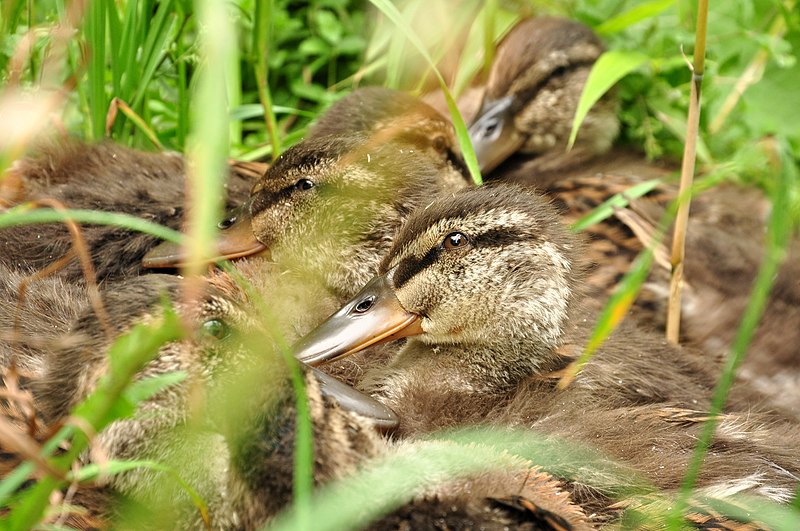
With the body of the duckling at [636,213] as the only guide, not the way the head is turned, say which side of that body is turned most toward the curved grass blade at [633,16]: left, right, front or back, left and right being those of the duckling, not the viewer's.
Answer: right

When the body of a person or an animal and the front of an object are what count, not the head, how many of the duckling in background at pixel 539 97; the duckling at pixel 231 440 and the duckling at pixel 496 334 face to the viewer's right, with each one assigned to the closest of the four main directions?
1

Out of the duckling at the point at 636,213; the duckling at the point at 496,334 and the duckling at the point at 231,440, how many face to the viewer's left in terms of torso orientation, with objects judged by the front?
2

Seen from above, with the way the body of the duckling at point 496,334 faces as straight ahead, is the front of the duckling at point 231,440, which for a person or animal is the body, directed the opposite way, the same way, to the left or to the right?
the opposite way

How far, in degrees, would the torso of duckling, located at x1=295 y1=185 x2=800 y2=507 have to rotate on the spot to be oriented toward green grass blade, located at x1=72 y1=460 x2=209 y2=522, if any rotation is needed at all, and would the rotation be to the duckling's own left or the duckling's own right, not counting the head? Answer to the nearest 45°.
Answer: approximately 45° to the duckling's own left

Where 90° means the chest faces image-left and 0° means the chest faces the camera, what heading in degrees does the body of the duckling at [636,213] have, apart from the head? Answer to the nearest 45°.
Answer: approximately 90°

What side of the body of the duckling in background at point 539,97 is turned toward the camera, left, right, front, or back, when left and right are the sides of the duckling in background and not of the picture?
left

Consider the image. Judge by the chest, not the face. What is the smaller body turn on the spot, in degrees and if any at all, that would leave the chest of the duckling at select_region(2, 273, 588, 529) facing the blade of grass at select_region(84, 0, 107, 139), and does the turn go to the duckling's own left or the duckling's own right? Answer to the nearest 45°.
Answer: approximately 90° to the duckling's own left

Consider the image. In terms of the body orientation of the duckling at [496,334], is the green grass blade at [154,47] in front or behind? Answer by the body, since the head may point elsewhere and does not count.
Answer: in front

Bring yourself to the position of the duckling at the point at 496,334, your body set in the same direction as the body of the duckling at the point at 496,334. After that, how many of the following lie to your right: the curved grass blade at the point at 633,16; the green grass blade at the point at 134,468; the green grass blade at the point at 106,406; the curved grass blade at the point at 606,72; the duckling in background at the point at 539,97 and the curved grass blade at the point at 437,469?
3

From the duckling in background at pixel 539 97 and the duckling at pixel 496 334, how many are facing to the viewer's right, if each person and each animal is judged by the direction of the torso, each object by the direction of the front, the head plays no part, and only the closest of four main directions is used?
0

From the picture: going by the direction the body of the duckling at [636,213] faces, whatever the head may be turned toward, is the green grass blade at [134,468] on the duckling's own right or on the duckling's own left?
on the duckling's own left

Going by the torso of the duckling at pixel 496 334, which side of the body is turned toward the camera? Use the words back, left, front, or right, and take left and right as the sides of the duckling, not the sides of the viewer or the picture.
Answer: left

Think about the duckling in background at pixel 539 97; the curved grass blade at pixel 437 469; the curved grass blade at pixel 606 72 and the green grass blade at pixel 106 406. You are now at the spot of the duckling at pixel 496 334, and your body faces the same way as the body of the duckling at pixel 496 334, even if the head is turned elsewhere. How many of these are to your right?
2
